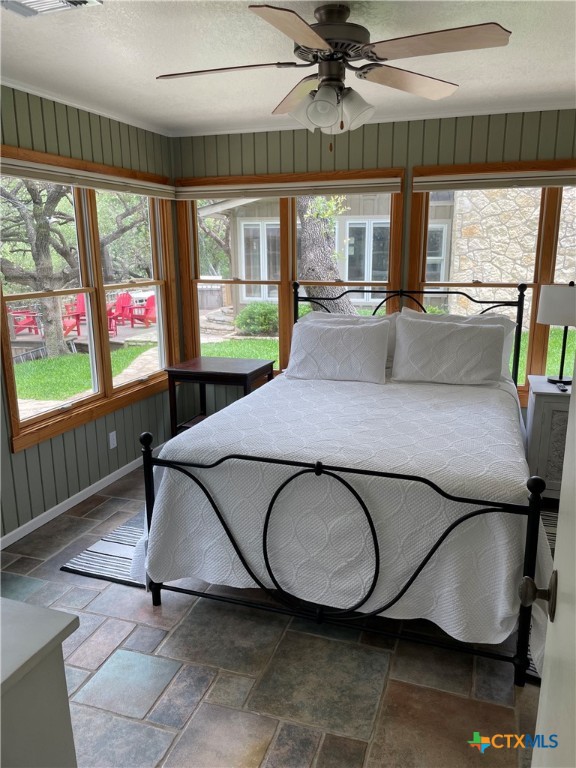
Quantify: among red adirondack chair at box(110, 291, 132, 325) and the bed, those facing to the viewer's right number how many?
0

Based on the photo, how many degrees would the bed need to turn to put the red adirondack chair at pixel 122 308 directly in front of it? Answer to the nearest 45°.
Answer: approximately 135° to its right

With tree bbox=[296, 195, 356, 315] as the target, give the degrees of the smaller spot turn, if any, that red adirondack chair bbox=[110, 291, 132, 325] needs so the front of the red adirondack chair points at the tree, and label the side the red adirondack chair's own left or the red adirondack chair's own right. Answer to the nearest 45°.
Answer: approximately 135° to the red adirondack chair's own left

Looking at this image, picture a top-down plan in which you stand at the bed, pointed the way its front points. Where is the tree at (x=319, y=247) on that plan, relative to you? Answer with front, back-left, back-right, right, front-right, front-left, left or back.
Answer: back

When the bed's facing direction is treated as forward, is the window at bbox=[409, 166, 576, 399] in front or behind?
behind

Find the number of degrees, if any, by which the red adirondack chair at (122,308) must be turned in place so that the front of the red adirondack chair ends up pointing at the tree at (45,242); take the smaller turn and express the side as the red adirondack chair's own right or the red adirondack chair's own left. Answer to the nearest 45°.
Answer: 0° — it already faces it

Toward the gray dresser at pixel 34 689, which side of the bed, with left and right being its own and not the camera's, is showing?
front

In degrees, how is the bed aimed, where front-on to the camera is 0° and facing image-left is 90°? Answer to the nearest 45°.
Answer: approximately 0°

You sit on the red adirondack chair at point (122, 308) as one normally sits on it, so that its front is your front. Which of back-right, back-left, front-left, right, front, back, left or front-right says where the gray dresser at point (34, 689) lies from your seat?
front-left

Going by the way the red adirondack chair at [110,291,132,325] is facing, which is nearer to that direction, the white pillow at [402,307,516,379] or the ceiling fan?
the ceiling fan

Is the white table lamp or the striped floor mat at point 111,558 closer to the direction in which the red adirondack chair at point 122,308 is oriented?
the striped floor mat

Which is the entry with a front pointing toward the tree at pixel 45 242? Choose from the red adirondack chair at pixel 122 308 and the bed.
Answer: the red adirondack chair
